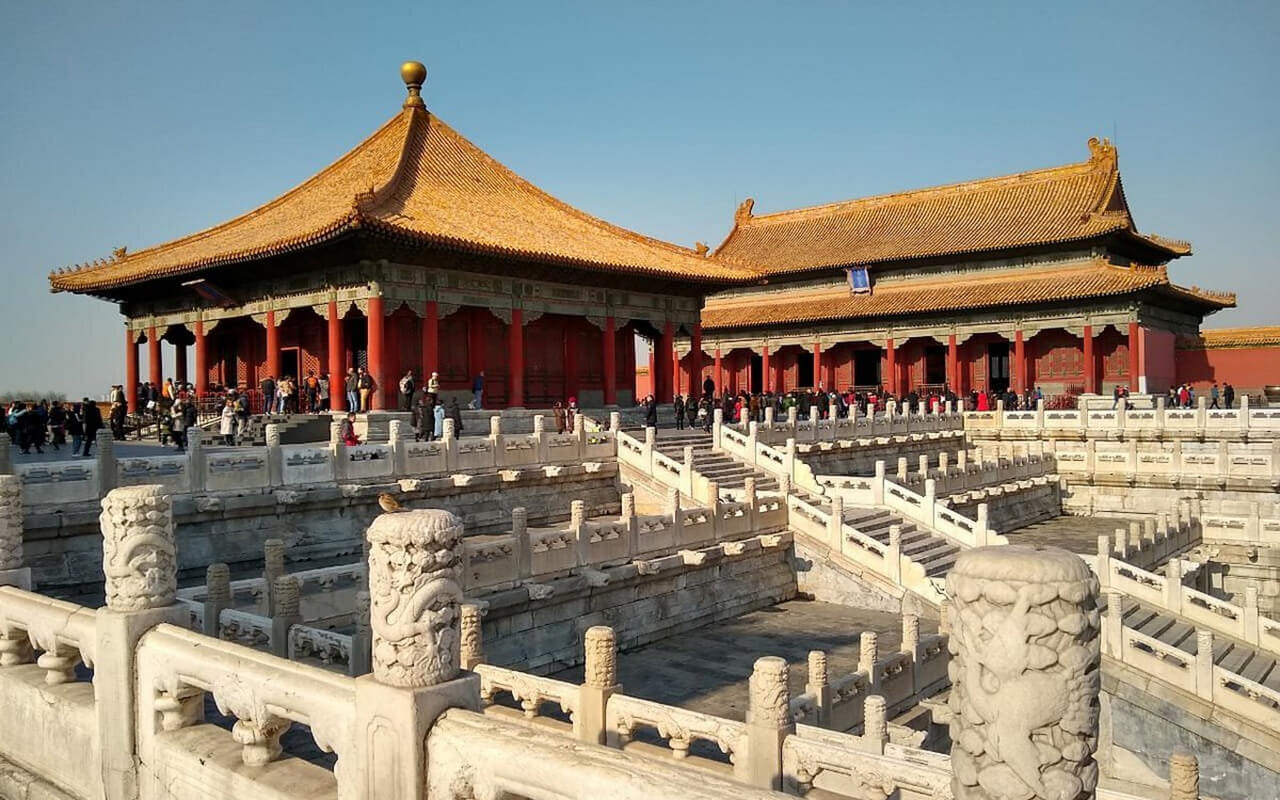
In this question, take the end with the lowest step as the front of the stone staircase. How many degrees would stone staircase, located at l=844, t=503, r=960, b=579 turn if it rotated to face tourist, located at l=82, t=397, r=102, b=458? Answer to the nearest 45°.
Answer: approximately 135° to its right

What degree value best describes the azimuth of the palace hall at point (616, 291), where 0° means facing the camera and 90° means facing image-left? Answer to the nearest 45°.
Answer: approximately 45°

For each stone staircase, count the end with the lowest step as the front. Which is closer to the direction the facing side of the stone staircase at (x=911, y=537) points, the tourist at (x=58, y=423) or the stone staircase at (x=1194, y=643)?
the stone staircase

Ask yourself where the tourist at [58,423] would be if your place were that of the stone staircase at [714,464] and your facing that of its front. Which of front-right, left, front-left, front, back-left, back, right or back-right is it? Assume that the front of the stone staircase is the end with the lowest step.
back-right

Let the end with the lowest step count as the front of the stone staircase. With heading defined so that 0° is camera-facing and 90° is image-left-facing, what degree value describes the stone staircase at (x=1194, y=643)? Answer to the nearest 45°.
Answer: approximately 315°

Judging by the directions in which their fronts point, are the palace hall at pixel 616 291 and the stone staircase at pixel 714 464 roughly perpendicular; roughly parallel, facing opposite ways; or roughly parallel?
roughly perpendicular

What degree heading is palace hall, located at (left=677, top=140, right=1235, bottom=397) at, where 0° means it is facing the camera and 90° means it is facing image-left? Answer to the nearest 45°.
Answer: approximately 45°

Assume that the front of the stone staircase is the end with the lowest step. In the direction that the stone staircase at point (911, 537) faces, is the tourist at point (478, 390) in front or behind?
behind

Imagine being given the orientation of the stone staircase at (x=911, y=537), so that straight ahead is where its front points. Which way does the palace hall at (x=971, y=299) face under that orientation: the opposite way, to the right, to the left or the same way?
to the right

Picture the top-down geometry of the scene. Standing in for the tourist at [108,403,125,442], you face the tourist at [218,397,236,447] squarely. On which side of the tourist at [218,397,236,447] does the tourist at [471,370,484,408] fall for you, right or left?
left

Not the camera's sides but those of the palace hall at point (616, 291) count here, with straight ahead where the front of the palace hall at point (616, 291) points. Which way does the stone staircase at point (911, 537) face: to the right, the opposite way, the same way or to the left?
to the left
